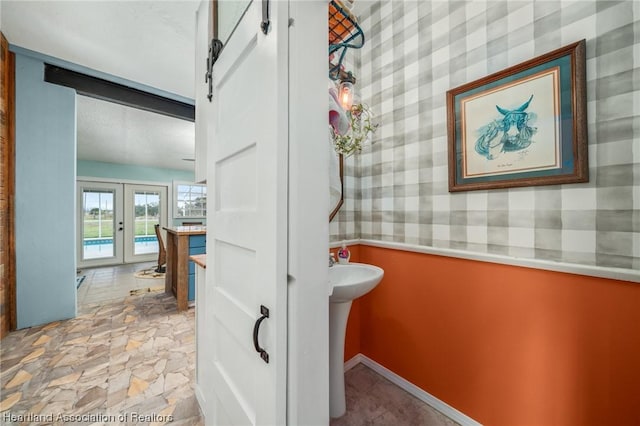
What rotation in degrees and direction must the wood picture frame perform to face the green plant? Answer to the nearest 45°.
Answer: approximately 45° to its right

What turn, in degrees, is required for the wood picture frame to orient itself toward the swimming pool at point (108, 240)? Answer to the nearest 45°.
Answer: approximately 45° to its right

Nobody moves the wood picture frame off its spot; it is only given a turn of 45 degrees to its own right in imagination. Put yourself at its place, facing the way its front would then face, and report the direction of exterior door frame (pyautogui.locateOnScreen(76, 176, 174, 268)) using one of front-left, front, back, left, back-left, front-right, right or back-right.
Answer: front

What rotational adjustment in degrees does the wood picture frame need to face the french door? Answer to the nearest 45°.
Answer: approximately 45° to its right

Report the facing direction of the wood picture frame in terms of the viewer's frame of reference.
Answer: facing the viewer and to the left of the viewer

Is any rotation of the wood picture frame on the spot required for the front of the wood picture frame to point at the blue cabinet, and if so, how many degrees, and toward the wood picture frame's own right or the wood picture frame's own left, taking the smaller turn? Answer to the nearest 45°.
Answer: approximately 45° to the wood picture frame's own right

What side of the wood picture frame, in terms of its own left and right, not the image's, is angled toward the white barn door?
front
